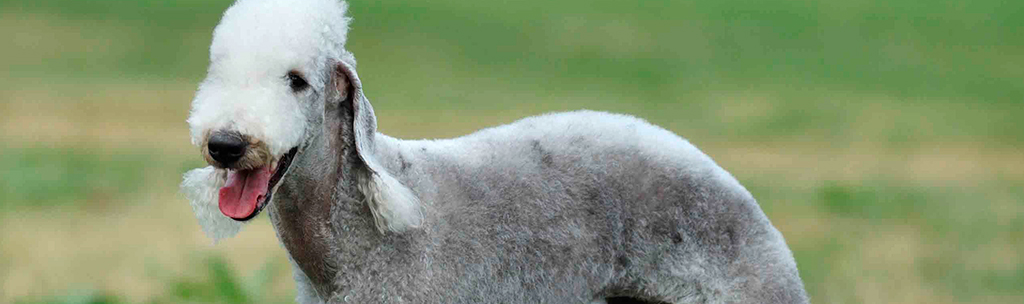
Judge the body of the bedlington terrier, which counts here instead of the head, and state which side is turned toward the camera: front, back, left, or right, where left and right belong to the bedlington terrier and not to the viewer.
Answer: left
